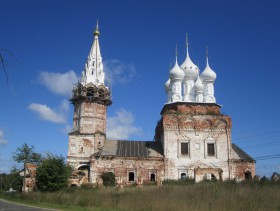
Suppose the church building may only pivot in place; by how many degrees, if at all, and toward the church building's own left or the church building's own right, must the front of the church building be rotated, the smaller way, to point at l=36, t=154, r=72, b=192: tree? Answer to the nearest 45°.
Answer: approximately 45° to the church building's own left

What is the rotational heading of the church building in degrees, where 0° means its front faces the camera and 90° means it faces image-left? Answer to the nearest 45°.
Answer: approximately 90°

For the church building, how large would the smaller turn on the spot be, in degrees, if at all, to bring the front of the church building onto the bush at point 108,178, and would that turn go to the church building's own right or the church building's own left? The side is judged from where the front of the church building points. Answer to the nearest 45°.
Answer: approximately 45° to the church building's own left
